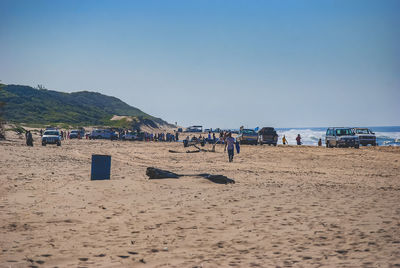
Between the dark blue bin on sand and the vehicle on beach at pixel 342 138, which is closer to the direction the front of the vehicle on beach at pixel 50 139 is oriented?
the dark blue bin on sand

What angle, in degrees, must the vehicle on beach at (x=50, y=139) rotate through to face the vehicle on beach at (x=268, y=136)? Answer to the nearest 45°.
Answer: approximately 90° to its left

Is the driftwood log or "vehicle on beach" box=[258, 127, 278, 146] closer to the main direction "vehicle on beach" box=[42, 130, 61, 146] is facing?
the driftwood log

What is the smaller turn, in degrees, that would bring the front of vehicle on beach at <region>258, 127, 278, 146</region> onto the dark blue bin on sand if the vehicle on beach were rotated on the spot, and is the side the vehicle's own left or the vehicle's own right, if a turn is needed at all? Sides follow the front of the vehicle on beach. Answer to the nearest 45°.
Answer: approximately 180°

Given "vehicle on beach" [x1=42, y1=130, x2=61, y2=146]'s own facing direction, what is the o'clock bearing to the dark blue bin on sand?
The dark blue bin on sand is roughly at 12 o'clock from the vehicle on beach.

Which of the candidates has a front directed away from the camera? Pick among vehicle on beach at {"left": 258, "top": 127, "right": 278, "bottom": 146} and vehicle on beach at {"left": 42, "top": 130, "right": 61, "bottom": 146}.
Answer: vehicle on beach at {"left": 258, "top": 127, "right": 278, "bottom": 146}

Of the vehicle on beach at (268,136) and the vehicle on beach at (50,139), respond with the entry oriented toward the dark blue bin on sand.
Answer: the vehicle on beach at (50,139)

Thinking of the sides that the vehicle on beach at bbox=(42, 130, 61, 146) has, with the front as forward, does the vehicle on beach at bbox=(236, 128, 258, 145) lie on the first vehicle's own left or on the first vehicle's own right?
on the first vehicle's own left

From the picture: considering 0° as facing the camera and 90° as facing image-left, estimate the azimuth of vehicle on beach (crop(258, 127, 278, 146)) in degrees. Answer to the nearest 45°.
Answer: approximately 180°
